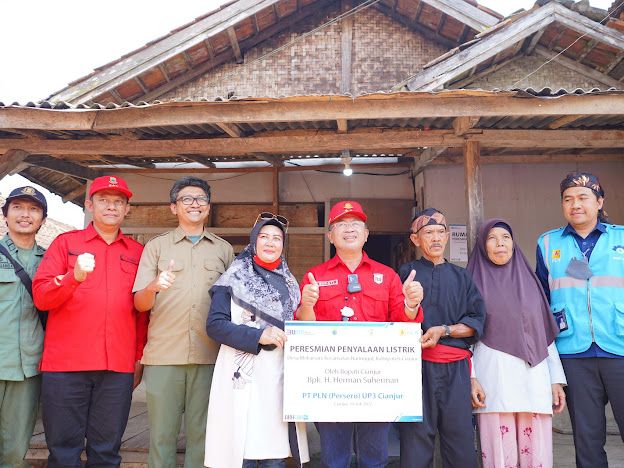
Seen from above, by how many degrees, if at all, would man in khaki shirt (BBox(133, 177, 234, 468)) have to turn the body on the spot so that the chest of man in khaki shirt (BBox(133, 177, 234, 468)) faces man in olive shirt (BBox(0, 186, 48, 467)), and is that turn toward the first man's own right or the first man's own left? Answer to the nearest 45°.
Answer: approximately 90° to the first man's own right

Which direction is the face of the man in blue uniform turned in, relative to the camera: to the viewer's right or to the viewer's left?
to the viewer's left

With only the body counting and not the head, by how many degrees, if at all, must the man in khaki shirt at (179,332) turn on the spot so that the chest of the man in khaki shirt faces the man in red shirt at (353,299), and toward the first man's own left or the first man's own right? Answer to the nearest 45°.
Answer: approximately 90° to the first man's own left

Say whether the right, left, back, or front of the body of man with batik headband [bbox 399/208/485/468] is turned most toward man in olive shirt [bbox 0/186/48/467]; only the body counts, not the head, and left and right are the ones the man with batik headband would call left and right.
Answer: right

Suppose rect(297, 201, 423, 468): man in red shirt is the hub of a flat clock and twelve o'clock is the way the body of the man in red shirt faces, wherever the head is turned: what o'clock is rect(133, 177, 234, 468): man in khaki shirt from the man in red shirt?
The man in khaki shirt is roughly at 3 o'clock from the man in red shirt.

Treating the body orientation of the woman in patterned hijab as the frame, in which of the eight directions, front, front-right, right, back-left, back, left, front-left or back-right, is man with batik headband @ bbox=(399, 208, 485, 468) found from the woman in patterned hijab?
front-left
